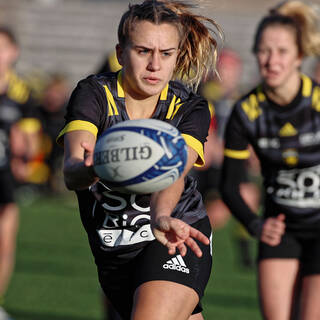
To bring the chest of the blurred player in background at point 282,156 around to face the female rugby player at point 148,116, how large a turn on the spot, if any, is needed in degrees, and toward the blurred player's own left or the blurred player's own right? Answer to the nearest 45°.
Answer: approximately 45° to the blurred player's own right

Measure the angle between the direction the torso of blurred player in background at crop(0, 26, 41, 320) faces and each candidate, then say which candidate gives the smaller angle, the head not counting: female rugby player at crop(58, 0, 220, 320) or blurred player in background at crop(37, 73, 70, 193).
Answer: the female rugby player

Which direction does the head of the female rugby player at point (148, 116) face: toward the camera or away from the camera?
toward the camera

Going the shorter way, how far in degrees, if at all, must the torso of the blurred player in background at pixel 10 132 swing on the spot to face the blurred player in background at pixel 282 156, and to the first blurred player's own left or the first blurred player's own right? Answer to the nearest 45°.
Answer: approximately 45° to the first blurred player's own left

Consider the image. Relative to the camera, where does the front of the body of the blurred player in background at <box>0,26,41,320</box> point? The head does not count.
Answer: toward the camera

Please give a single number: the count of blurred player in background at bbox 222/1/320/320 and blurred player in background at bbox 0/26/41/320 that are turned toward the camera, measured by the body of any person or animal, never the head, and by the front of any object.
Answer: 2

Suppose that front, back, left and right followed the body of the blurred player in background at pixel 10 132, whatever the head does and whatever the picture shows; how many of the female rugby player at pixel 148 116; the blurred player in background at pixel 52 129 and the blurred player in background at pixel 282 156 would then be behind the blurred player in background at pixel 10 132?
1

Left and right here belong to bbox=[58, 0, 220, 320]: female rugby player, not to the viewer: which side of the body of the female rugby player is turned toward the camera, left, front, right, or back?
front

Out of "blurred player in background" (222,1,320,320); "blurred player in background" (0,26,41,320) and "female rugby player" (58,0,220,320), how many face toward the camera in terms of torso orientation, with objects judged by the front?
3

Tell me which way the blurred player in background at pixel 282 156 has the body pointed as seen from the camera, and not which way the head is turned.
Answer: toward the camera

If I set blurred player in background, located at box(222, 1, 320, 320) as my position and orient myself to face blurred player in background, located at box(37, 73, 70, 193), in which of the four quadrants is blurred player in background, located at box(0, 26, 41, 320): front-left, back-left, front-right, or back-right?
front-left
